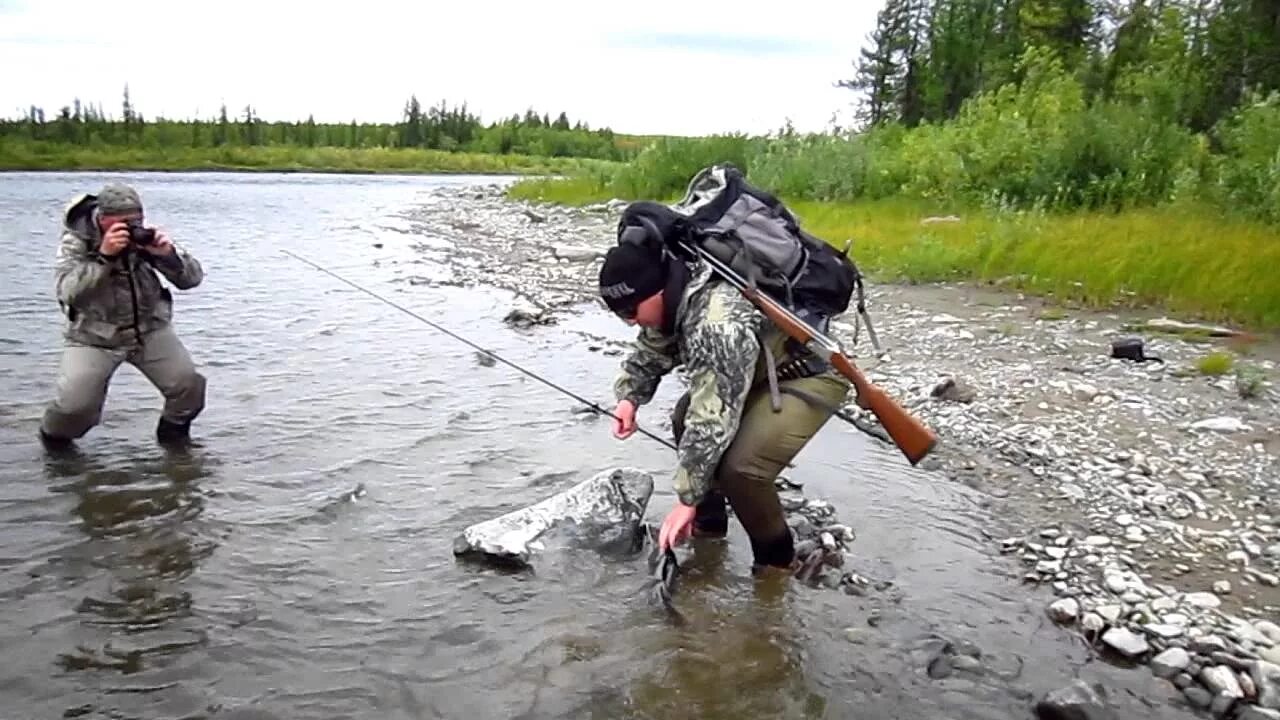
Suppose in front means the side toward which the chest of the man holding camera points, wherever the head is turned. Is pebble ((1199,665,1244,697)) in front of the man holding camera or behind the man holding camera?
in front

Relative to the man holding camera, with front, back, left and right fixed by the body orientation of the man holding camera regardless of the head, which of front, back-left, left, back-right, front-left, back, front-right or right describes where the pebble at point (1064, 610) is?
front

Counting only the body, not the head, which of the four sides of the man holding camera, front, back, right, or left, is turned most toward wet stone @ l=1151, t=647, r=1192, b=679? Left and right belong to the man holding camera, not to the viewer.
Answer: front

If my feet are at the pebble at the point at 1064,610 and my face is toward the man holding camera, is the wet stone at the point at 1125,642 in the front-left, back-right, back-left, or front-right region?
back-left

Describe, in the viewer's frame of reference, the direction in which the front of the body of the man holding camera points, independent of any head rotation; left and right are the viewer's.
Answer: facing the viewer and to the right of the viewer

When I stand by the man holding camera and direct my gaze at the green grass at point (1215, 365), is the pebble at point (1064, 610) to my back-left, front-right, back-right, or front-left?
front-right

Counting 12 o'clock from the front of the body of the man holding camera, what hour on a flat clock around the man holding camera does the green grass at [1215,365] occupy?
The green grass is roughly at 11 o'clock from the man holding camera.

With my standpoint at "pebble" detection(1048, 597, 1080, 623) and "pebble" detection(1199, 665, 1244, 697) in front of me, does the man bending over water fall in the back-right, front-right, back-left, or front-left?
back-right

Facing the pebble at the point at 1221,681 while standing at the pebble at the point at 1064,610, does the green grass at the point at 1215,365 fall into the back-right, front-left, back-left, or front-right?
back-left

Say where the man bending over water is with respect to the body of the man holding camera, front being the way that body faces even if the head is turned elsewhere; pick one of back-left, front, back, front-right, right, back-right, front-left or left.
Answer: front

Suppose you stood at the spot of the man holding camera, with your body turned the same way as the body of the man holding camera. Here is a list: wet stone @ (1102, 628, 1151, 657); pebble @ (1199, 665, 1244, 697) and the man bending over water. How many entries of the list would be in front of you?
3

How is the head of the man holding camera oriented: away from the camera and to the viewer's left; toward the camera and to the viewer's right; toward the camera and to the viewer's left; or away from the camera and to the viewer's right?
toward the camera and to the viewer's right
